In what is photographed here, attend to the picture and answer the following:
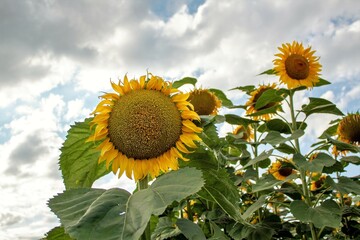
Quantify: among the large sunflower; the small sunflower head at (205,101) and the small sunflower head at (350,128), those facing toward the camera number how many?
3

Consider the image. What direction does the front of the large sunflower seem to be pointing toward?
toward the camera

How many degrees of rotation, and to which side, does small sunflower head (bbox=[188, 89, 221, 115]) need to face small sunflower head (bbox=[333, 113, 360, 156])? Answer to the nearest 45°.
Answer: approximately 135° to its left

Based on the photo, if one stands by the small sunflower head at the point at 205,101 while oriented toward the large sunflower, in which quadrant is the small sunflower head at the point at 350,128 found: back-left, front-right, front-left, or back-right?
back-left

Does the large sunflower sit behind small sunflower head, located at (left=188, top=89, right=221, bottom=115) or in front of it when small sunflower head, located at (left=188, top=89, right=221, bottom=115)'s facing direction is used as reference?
in front

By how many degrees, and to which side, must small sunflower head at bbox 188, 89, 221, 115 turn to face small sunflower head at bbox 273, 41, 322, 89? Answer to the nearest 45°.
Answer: approximately 135° to its left

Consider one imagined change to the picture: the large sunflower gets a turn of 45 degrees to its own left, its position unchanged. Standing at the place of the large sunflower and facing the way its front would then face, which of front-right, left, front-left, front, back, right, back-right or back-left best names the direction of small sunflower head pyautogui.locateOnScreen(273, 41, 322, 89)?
left

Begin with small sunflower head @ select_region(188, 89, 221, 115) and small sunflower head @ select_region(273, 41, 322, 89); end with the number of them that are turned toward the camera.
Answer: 2

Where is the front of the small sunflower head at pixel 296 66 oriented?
toward the camera

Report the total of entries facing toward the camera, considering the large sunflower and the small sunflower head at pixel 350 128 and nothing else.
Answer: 2

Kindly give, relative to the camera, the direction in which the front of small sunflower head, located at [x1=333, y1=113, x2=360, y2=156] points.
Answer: facing the viewer
